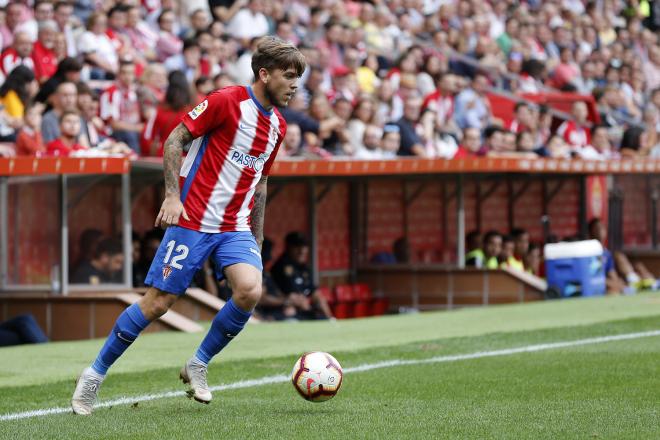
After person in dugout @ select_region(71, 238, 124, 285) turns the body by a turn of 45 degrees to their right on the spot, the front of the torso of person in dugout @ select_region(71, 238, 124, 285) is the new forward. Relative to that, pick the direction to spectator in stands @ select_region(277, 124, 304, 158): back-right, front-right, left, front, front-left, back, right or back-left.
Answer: back-left

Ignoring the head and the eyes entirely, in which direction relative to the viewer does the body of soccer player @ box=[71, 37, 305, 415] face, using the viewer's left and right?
facing the viewer and to the right of the viewer

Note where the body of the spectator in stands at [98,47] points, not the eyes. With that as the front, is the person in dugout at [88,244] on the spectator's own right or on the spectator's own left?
on the spectator's own right
